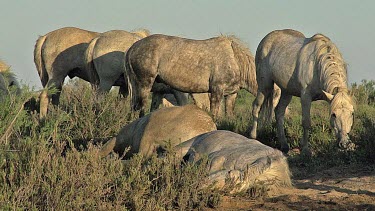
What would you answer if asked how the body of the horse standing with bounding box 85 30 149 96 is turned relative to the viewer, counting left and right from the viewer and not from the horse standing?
facing away from the viewer and to the right of the viewer

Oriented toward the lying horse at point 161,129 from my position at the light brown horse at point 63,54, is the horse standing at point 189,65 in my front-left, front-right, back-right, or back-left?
front-left

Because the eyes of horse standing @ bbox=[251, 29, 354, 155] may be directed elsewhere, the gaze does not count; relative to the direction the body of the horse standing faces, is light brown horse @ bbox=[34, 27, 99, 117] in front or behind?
behind

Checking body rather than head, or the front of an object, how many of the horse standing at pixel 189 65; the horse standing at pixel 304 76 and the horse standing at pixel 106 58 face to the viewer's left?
0

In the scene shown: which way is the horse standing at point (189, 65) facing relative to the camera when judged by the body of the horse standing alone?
to the viewer's right

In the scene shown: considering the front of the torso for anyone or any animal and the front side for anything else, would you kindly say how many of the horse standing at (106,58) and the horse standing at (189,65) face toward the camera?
0

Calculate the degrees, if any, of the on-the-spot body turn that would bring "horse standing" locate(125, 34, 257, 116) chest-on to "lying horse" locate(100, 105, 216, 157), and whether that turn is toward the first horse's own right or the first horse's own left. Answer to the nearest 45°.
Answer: approximately 90° to the first horse's own right

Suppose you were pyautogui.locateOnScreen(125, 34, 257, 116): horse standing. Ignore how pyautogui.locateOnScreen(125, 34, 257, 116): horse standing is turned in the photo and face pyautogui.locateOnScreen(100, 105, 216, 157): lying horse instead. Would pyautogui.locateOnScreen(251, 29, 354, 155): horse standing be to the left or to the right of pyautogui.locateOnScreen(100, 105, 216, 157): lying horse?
left

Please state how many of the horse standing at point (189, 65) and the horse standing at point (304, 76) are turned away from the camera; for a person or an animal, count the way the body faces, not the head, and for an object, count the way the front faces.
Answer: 0

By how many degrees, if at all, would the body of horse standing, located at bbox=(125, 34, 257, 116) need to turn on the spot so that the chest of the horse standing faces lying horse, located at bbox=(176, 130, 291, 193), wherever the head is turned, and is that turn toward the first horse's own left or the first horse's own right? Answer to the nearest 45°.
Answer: approximately 90° to the first horse's own right

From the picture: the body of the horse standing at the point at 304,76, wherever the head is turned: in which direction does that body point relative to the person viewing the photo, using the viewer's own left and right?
facing the viewer and to the right of the viewer
